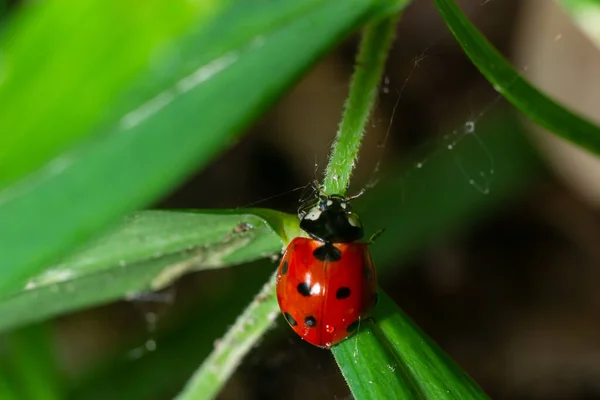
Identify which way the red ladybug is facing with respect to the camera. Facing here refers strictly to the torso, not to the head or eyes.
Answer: away from the camera
